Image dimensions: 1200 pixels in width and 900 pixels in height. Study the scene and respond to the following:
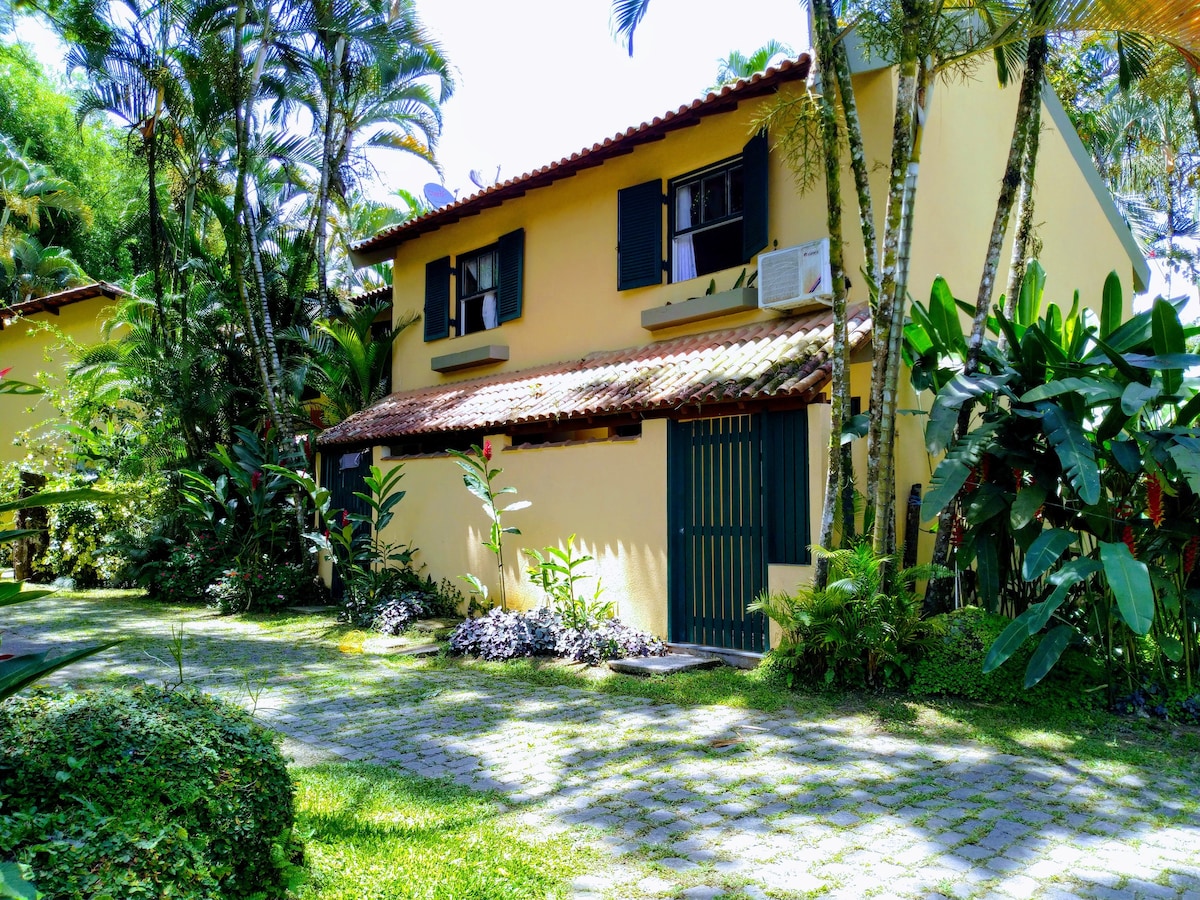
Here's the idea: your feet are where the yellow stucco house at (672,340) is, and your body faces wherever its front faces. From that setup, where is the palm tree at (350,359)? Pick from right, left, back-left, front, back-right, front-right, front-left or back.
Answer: right

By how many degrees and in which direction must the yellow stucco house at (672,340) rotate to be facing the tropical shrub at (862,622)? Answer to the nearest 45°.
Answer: approximately 90° to its left

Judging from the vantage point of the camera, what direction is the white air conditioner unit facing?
facing the viewer and to the left of the viewer

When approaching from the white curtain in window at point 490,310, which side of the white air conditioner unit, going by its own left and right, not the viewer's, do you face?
right

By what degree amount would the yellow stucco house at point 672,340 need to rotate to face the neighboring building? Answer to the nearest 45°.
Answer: approximately 90° to its right

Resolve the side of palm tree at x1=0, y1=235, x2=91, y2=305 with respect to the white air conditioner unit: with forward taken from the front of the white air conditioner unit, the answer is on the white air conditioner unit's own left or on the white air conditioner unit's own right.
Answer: on the white air conditioner unit's own right

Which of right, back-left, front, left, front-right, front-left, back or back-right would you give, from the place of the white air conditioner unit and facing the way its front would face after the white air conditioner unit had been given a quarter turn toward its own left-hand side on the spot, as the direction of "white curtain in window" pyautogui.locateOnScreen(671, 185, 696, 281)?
back

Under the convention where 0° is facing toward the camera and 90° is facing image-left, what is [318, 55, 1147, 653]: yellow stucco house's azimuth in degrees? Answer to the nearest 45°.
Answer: approximately 45°

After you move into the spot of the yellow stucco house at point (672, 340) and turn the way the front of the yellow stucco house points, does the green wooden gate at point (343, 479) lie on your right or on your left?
on your right

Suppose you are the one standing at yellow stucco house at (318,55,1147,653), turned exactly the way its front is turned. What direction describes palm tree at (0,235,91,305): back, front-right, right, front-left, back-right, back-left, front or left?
right
